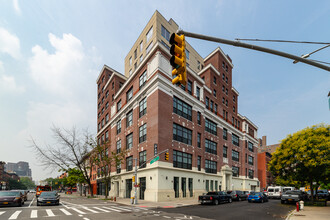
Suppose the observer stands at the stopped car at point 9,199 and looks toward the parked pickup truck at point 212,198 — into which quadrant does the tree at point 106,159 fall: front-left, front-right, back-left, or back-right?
front-left

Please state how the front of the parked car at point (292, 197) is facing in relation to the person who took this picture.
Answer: facing away from the viewer and to the right of the viewer

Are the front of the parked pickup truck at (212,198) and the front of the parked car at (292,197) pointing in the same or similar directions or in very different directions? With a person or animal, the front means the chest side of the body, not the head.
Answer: same or similar directions

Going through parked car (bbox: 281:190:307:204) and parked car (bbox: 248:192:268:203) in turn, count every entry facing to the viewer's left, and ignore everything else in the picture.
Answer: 0

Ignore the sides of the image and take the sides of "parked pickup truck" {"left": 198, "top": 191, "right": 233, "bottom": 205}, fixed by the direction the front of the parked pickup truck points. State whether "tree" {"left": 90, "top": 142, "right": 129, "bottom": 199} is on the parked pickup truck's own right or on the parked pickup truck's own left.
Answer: on the parked pickup truck's own left

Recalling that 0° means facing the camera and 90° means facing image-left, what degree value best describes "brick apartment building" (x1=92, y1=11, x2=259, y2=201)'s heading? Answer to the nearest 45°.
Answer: approximately 315°

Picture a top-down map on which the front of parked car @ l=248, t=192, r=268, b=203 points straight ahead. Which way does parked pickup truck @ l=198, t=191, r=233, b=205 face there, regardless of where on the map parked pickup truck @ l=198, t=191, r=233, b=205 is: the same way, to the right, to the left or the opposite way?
the same way

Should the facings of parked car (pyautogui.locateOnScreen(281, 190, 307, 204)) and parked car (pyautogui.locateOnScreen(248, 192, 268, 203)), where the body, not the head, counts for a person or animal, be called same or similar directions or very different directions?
same or similar directions

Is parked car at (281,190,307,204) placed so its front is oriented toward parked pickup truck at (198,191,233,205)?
no

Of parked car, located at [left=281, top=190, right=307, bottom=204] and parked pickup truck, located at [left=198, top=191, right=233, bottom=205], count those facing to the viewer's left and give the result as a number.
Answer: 0
